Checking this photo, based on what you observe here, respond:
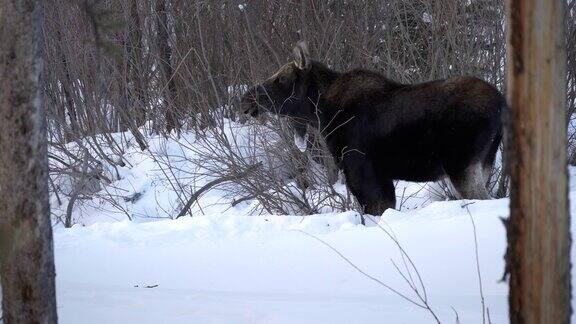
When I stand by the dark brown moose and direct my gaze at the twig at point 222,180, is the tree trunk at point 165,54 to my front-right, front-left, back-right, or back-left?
front-right

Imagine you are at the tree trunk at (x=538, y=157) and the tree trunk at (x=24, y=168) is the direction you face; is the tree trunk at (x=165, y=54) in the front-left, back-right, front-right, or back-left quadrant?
front-right

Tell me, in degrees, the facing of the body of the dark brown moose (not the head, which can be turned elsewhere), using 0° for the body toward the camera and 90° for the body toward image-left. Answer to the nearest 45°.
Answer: approximately 90°

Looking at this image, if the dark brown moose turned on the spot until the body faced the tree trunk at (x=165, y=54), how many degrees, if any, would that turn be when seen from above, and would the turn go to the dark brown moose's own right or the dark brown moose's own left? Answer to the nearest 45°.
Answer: approximately 45° to the dark brown moose's own right

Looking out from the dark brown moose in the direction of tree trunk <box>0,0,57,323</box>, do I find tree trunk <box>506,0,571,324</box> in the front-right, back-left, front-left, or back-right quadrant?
front-left

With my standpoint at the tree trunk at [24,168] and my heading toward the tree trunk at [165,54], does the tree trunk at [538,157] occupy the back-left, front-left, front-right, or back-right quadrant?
back-right

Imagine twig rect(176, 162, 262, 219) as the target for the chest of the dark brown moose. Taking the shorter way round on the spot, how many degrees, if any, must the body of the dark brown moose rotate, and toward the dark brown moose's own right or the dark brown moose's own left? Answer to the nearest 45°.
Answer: approximately 45° to the dark brown moose's own right

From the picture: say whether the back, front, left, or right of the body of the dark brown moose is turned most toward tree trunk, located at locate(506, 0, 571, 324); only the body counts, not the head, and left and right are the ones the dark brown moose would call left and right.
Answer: left

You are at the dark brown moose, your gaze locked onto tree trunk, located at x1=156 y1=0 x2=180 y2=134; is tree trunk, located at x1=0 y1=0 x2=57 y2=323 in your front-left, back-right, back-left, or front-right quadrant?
back-left
